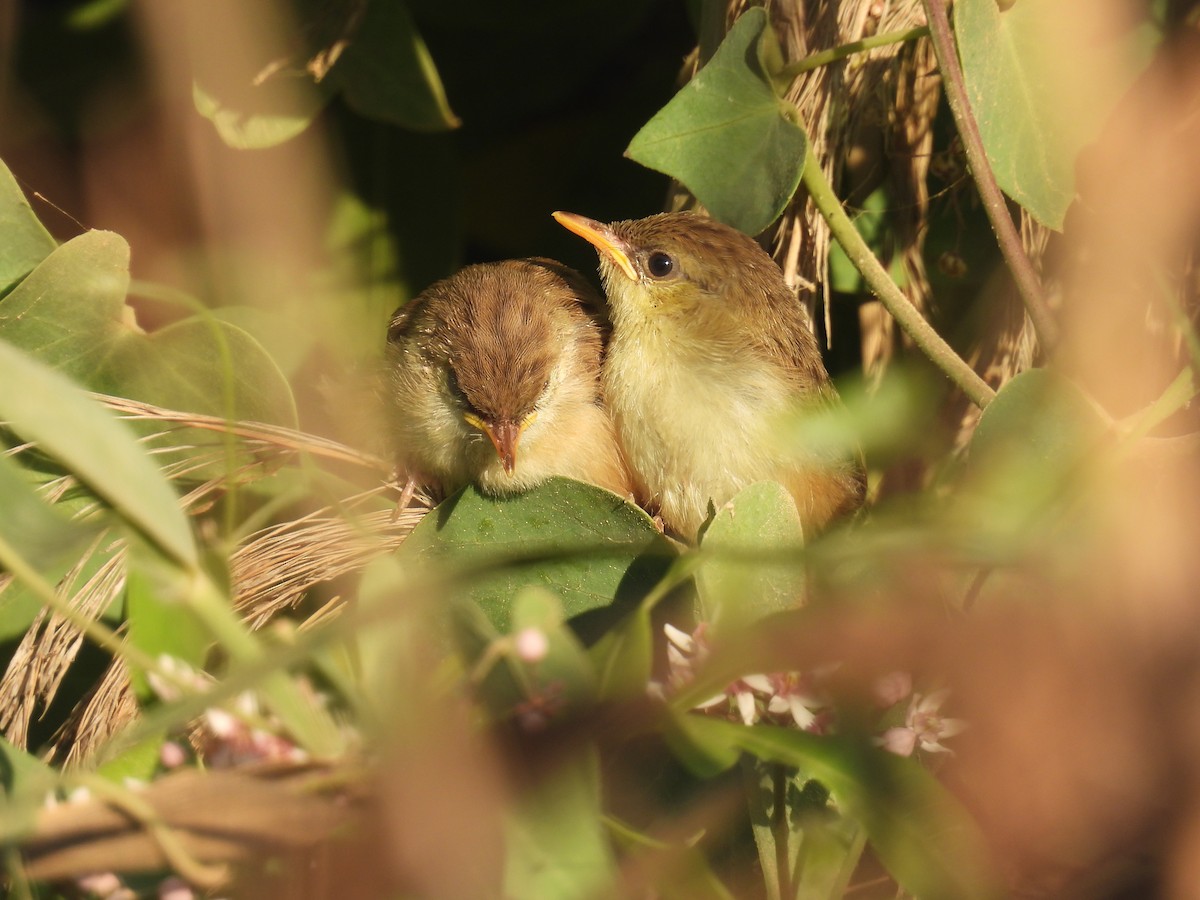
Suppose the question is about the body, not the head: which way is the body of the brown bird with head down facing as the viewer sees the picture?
toward the camera

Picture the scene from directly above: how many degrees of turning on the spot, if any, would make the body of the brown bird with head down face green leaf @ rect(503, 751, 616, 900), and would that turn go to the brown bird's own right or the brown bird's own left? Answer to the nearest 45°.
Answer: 0° — it already faces it

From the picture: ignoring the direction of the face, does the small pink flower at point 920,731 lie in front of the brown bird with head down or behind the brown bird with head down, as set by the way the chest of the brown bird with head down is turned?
in front

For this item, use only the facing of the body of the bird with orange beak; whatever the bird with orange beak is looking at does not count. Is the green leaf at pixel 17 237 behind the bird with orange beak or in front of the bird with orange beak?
in front

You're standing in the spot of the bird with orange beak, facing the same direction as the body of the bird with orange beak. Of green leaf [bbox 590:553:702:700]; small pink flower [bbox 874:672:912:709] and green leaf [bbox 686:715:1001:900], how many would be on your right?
0

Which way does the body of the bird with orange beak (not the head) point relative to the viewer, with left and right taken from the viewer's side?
facing the viewer and to the left of the viewer

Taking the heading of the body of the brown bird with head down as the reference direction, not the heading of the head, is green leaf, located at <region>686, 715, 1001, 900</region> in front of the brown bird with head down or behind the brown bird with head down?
in front

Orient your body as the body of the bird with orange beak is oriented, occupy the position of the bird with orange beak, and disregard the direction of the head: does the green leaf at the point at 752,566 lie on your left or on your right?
on your left

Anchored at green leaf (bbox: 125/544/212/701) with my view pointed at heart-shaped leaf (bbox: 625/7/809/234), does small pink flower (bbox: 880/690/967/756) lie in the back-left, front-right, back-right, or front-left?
front-right

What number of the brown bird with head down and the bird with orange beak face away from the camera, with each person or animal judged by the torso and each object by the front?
0
